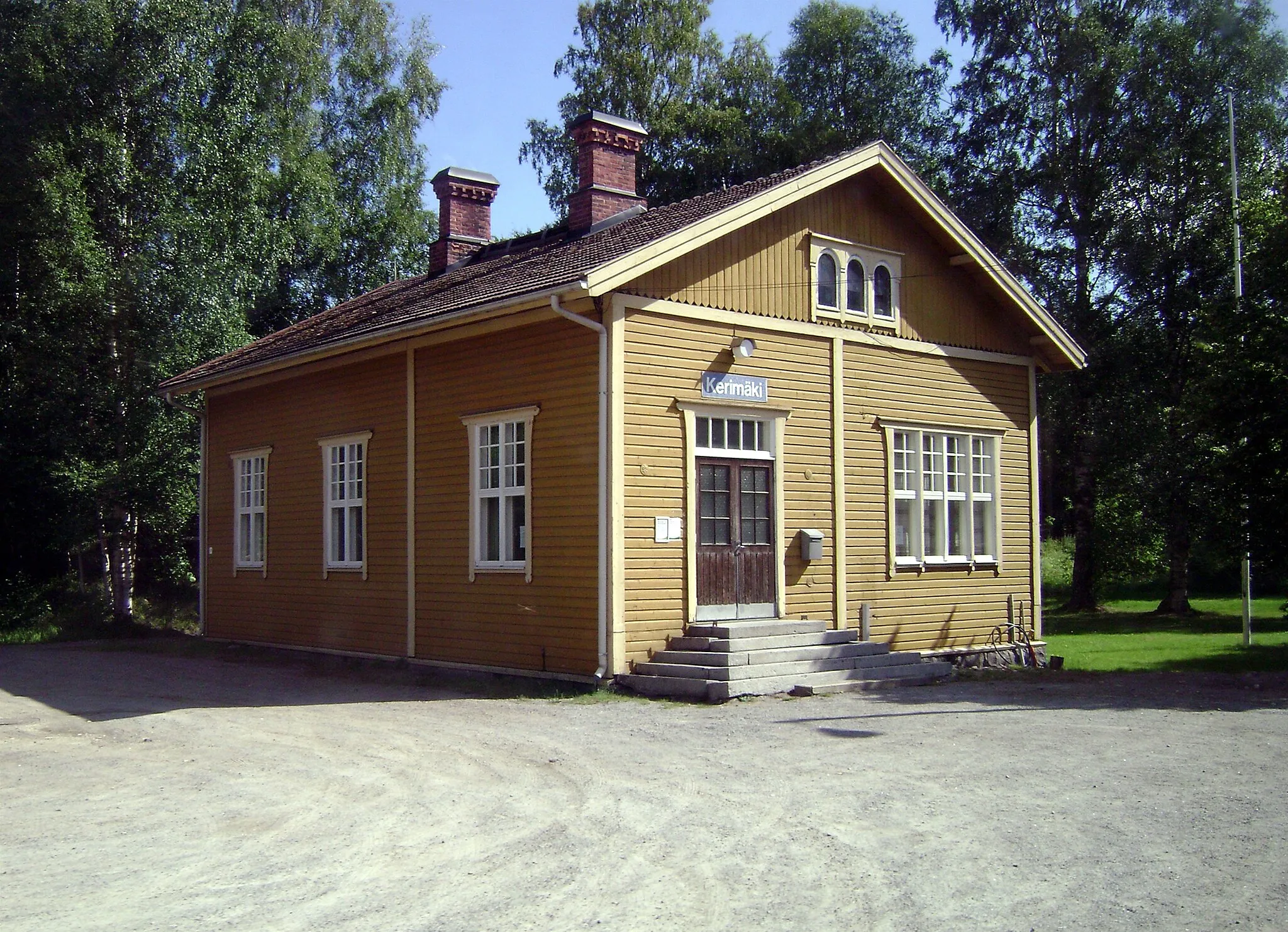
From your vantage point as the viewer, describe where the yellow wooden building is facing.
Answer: facing the viewer and to the right of the viewer
